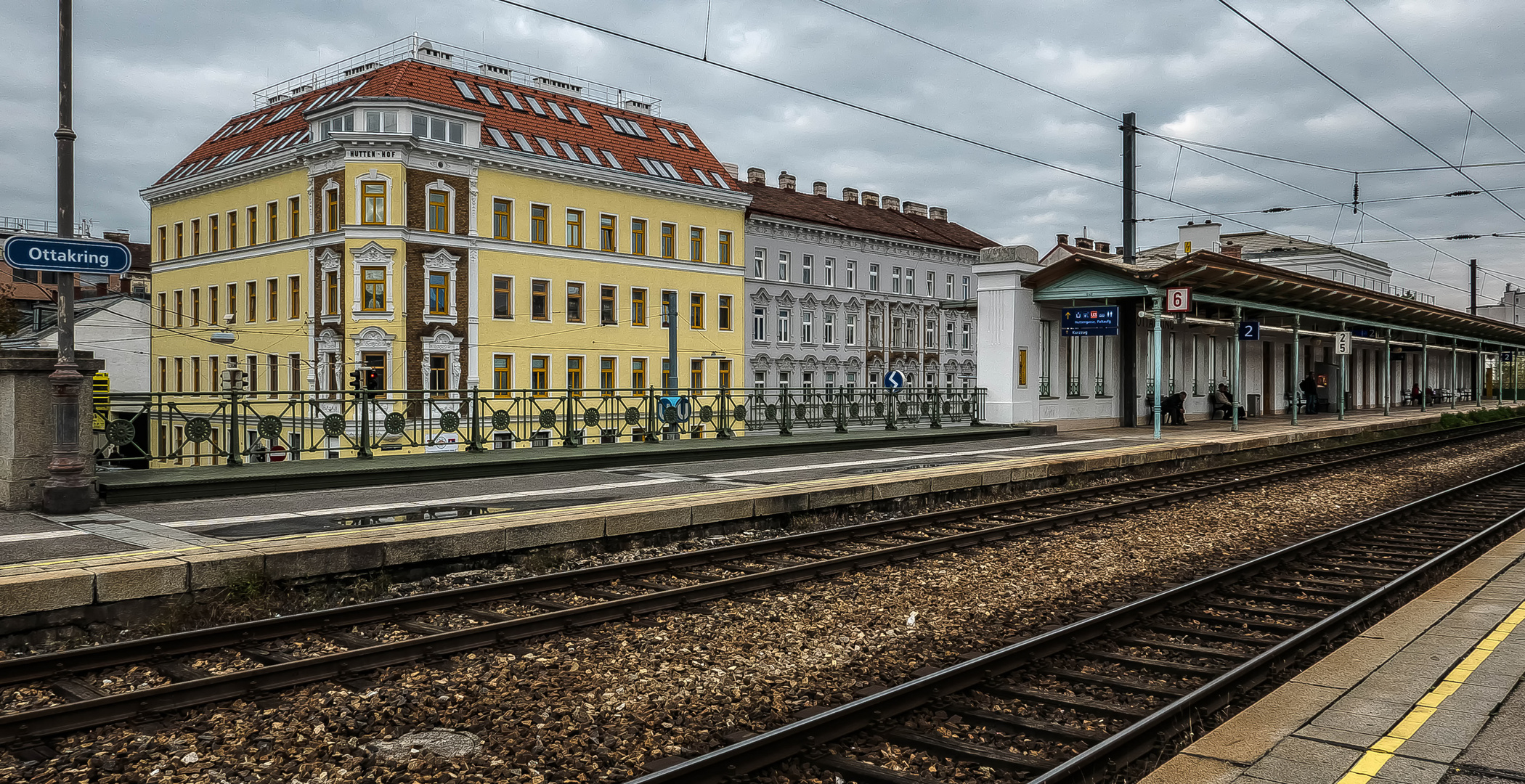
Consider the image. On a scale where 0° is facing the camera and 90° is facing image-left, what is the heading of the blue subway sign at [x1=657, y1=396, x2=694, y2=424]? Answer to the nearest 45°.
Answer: approximately 0°

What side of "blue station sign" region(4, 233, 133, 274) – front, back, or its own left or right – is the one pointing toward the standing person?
left

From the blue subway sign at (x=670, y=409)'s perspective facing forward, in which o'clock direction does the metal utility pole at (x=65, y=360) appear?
The metal utility pole is roughly at 1 o'clock from the blue subway sign.

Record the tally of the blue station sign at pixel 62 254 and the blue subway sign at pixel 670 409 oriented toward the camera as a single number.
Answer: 2

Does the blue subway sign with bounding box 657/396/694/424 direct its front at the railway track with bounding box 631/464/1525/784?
yes
